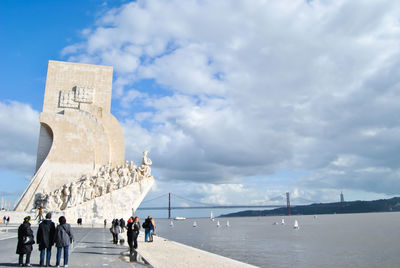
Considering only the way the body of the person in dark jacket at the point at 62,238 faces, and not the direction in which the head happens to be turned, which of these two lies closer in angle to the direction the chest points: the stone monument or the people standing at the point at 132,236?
the stone monument

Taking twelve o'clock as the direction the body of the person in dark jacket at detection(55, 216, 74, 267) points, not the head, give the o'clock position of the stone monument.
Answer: The stone monument is roughly at 12 o'clock from the person in dark jacket.

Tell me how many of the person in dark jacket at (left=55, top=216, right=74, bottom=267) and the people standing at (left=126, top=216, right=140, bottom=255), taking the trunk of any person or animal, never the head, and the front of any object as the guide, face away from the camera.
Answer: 1

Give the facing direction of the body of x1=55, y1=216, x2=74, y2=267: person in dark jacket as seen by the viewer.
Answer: away from the camera

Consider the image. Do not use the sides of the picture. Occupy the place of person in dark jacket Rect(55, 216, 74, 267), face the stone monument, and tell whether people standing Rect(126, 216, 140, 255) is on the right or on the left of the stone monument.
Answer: right

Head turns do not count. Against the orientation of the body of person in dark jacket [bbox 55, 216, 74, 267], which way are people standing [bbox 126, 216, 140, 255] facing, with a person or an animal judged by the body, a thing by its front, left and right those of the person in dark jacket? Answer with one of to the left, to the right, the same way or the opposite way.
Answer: the opposite way

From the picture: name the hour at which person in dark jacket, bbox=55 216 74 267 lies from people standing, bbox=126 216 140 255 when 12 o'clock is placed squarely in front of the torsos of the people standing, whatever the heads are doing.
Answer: The person in dark jacket is roughly at 1 o'clock from the people standing.

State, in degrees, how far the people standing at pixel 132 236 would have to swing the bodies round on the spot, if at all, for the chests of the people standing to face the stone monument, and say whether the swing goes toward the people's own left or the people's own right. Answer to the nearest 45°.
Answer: approximately 180°

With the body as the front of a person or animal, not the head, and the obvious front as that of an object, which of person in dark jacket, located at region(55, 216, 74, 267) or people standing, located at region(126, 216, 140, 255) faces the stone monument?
the person in dark jacket

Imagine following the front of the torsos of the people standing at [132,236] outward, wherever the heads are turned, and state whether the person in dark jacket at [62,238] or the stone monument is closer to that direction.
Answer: the person in dark jacket

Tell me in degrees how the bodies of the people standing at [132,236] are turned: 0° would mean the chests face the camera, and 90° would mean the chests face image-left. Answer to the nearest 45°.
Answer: approximately 0°
